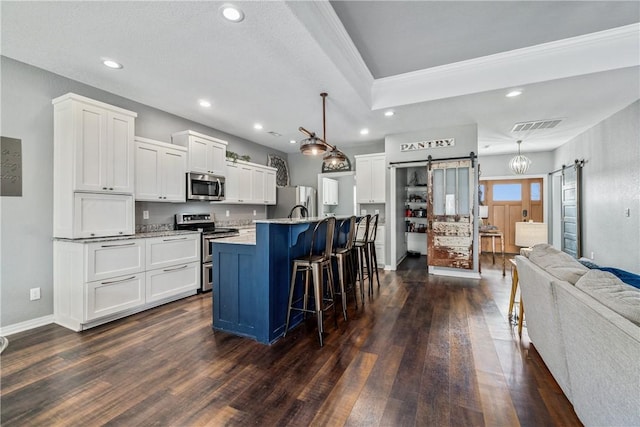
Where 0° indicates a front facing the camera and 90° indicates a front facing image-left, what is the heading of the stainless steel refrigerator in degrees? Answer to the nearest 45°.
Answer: approximately 315°

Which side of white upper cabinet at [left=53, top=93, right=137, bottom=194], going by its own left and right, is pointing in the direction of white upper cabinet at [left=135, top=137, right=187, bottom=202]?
left

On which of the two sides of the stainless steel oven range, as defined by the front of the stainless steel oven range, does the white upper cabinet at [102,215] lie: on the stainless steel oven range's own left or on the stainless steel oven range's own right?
on the stainless steel oven range's own right

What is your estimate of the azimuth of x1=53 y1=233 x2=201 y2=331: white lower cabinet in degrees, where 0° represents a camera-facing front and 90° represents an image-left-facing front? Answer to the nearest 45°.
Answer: approximately 315°

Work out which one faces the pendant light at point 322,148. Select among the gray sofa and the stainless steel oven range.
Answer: the stainless steel oven range

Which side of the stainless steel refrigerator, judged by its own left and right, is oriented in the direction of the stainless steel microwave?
right

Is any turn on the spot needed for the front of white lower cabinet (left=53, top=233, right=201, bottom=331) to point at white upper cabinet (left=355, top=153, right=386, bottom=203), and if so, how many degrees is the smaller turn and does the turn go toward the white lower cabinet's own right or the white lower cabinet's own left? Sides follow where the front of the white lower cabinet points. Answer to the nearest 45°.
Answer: approximately 45° to the white lower cabinet's own left

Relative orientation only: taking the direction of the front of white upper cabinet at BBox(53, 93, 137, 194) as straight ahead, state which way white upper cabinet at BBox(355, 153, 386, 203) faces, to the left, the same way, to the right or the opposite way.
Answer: to the right

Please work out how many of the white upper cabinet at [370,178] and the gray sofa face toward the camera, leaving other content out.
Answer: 1

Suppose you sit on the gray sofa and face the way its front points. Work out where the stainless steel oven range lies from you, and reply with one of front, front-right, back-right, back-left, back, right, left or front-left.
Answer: back-left

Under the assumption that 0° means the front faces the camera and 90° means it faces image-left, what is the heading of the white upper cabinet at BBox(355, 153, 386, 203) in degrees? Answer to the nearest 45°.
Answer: approximately 0°

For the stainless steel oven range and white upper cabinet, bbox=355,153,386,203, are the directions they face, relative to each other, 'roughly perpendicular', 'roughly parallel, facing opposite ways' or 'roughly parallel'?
roughly perpendicular

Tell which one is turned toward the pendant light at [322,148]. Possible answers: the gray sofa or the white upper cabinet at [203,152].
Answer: the white upper cabinet

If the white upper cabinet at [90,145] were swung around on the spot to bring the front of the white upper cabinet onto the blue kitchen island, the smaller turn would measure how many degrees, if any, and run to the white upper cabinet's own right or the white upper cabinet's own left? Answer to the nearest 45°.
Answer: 0° — it already faces it

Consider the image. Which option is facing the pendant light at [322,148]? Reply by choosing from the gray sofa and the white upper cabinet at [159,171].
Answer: the white upper cabinet
